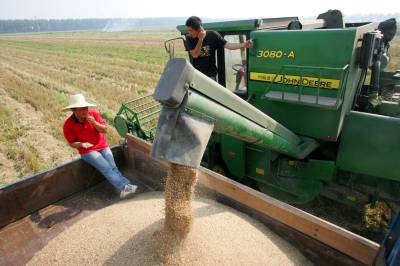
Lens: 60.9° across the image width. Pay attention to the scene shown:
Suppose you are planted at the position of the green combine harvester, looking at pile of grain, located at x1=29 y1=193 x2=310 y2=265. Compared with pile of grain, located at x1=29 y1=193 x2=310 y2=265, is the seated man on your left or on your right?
right

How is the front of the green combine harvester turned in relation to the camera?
facing away from the viewer and to the left of the viewer

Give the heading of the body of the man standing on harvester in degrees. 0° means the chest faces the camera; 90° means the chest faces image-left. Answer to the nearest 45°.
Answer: approximately 45°

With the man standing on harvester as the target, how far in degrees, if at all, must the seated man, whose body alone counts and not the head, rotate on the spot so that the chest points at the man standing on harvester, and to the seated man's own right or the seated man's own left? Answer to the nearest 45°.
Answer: approximately 45° to the seated man's own left

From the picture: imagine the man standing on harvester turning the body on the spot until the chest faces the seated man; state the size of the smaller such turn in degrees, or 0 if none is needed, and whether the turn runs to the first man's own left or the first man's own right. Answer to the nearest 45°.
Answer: approximately 45° to the first man's own right

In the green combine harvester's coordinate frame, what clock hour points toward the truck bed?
The truck bed is roughly at 10 o'clock from the green combine harvester.

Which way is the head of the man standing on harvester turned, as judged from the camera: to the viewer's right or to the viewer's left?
to the viewer's left

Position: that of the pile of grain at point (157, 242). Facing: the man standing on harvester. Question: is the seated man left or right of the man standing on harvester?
left

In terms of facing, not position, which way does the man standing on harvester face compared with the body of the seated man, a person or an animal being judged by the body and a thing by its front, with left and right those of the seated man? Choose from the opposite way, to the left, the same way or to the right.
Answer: to the right

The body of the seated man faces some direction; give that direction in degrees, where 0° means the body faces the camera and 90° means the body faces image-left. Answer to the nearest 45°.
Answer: approximately 315°
